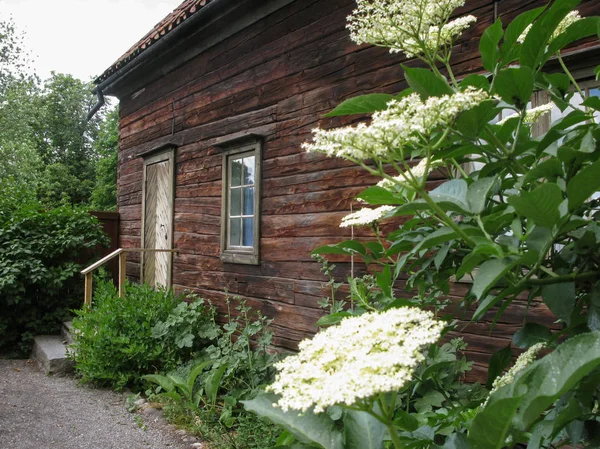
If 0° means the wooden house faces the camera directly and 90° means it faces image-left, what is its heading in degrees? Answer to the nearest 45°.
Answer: approximately 45°

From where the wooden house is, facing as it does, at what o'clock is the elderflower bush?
The elderflower bush is roughly at 10 o'clock from the wooden house.

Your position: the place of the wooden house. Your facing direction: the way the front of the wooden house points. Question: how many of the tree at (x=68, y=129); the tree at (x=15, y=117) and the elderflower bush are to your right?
2

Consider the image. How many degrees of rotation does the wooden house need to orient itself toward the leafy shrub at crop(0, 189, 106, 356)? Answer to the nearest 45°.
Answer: approximately 45° to its right

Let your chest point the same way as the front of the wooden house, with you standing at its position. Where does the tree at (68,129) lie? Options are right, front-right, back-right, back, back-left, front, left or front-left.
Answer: right

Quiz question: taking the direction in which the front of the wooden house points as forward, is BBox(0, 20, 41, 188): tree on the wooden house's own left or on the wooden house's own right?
on the wooden house's own right
